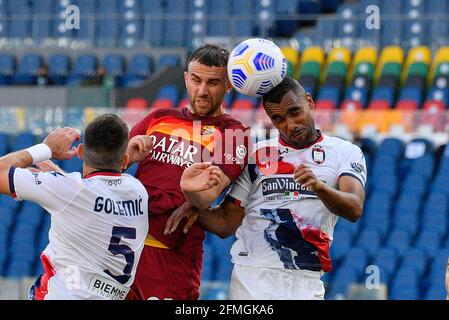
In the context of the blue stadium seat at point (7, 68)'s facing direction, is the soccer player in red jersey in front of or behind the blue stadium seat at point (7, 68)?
in front

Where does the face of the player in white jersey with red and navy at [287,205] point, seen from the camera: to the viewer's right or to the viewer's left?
to the viewer's left

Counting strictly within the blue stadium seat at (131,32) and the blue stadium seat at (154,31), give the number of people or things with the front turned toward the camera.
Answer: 2

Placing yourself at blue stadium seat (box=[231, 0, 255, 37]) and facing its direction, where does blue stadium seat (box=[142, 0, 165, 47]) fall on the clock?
blue stadium seat (box=[142, 0, 165, 47]) is roughly at 3 o'clock from blue stadium seat (box=[231, 0, 255, 37]).

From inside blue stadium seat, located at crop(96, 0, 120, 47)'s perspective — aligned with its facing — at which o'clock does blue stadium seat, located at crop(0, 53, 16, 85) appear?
blue stadium seat, located at crop(0, 53, 16, 85) is roughly at 3 o'clock from blue stadium seat, located at crop(96, 0, 120, 47).

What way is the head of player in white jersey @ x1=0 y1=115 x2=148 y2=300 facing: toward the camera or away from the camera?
away from the camera

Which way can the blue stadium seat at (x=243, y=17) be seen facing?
toward the camera

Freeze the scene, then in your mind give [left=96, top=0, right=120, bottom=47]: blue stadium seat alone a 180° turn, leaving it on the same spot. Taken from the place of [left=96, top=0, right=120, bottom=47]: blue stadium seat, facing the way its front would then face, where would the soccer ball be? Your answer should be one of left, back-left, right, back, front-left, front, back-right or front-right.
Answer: back

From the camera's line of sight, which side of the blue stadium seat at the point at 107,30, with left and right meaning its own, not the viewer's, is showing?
front

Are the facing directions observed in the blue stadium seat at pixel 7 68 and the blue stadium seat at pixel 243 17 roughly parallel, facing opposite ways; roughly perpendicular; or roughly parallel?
roughly parallel

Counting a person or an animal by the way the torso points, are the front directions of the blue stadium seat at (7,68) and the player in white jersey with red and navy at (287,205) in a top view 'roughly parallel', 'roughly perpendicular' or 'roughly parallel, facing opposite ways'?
roughly parallel

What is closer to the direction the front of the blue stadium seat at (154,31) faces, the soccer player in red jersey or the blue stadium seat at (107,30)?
the soccer player in red jersey

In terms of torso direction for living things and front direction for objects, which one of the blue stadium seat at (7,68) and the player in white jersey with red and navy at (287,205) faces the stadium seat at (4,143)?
the blue stadium seat

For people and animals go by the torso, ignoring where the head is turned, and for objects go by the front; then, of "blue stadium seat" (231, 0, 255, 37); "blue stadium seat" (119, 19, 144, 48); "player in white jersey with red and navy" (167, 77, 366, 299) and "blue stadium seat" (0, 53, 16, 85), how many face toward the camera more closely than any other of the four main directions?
4
